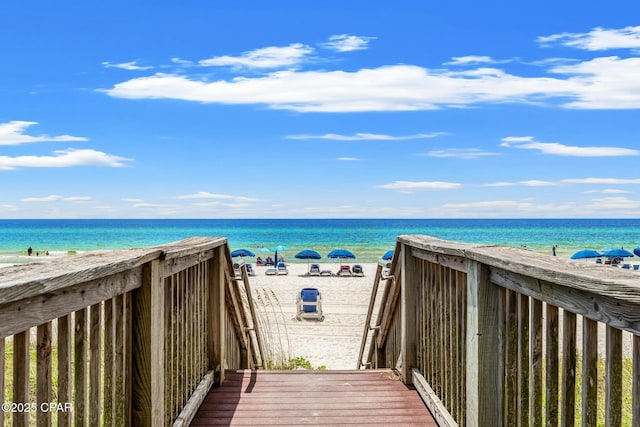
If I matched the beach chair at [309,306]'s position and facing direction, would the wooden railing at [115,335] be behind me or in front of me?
behind

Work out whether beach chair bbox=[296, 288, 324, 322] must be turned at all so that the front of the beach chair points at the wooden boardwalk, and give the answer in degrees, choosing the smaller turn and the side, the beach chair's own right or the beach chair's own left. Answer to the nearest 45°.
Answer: approximately 180°

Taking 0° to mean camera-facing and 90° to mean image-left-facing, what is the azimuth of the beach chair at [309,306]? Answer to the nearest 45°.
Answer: approximately 180°

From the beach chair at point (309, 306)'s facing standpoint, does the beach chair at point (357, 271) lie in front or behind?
in front

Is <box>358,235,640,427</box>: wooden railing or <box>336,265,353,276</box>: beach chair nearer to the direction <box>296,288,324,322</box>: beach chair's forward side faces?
the beach chair

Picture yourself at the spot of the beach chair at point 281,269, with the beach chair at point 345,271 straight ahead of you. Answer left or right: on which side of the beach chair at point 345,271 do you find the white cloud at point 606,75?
left

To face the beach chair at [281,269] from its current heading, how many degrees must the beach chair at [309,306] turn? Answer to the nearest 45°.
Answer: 0° — it already faces it

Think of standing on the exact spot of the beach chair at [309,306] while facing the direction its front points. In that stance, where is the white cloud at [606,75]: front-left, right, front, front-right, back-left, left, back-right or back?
front-right

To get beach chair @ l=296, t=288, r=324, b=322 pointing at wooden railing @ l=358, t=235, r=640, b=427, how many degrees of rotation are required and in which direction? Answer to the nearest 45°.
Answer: approximately 180°

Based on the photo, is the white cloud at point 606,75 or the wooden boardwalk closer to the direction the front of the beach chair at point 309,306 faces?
the white cloud

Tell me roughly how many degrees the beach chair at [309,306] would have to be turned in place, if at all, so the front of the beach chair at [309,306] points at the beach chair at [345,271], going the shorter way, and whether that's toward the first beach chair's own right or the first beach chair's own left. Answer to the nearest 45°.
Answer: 0° — it already faces it
